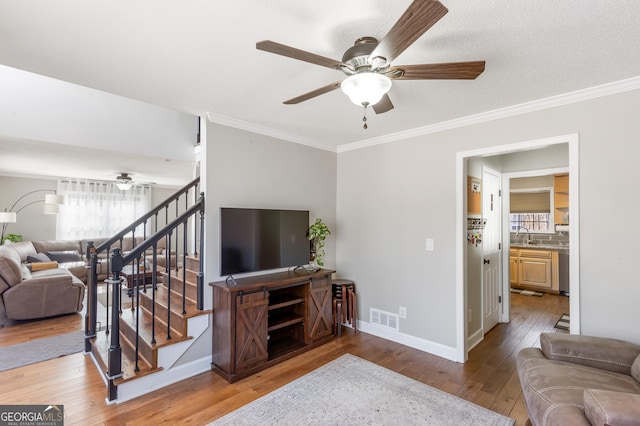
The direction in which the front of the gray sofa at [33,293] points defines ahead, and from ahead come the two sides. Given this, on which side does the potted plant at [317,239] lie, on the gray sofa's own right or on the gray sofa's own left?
on the gray sofa's own right

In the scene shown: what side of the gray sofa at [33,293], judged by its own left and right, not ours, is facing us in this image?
right

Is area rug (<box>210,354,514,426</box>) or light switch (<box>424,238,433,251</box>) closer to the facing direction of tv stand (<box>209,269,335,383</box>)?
the area rug

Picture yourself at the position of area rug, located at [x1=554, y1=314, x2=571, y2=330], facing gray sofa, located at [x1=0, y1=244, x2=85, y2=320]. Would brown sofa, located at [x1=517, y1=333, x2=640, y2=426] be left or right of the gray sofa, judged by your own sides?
left

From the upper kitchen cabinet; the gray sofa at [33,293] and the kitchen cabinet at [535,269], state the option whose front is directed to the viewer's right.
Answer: the gray sofa

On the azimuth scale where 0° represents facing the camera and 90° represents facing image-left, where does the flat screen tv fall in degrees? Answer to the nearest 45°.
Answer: approximately 315°

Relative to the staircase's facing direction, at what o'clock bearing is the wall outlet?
The wall outlet is roughly at 8 o'clock from the staircase.

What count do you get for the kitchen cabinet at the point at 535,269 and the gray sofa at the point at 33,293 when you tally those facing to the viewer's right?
1

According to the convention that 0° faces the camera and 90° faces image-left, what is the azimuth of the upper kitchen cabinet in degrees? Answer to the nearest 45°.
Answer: approximately 45°
